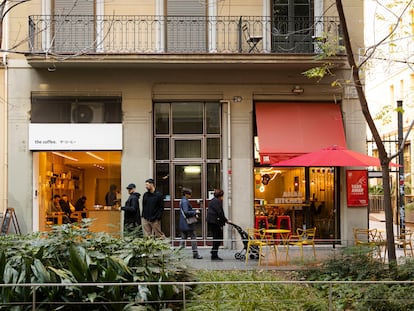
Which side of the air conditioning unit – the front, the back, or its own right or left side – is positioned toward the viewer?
front

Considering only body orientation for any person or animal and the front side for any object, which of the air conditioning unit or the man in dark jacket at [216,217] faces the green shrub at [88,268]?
the air conditioning unit

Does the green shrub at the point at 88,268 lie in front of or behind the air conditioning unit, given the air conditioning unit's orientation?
in front

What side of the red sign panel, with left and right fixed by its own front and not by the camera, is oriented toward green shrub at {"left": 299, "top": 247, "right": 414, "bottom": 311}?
front

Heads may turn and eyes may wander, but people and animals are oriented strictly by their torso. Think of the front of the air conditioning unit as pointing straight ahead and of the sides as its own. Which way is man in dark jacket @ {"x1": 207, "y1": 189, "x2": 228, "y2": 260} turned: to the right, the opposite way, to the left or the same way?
to the left

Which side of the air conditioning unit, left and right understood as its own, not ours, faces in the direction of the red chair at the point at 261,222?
left

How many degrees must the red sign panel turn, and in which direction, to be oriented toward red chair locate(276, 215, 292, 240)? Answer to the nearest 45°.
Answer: approximately 90° to its right

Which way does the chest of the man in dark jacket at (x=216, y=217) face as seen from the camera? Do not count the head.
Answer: to the viewer's right

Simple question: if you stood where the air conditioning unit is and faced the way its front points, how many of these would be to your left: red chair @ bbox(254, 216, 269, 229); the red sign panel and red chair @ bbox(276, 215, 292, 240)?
3

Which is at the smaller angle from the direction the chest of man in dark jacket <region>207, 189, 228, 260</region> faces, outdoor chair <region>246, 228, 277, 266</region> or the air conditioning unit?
the outdoor chair

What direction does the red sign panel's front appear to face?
toward the camera
